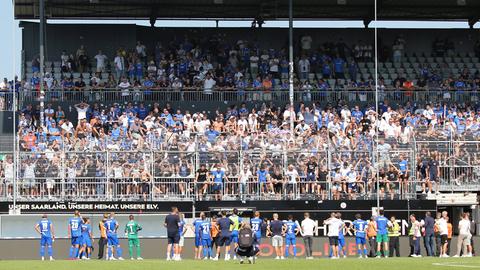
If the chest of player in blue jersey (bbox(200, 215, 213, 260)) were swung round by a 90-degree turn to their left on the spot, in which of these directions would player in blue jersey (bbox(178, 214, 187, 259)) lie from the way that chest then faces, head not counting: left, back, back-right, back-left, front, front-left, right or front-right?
front

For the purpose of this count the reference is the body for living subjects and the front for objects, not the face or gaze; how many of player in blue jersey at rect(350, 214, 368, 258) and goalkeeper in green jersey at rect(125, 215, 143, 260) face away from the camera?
2

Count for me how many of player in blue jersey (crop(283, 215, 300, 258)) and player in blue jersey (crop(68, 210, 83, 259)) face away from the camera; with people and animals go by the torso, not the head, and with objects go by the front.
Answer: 2

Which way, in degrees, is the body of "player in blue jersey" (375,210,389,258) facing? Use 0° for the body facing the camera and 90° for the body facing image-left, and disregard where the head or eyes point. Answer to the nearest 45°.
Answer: approximately 180°

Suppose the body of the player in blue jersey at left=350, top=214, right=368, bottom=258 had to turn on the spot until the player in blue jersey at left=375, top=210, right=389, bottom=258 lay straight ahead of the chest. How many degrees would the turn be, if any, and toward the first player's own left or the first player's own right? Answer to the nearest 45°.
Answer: approximately 90° to the first player's own right

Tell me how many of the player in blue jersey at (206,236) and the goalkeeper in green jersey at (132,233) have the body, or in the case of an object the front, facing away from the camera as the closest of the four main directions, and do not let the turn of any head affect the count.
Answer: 2

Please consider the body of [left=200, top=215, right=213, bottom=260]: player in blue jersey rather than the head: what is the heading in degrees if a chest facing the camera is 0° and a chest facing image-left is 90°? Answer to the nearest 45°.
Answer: approximately 180°

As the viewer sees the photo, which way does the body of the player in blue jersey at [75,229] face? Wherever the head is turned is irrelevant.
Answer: away from the camera

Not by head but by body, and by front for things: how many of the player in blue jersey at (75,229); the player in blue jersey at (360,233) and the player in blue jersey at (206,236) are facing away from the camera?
3

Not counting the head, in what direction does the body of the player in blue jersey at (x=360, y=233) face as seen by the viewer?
away from the camera
